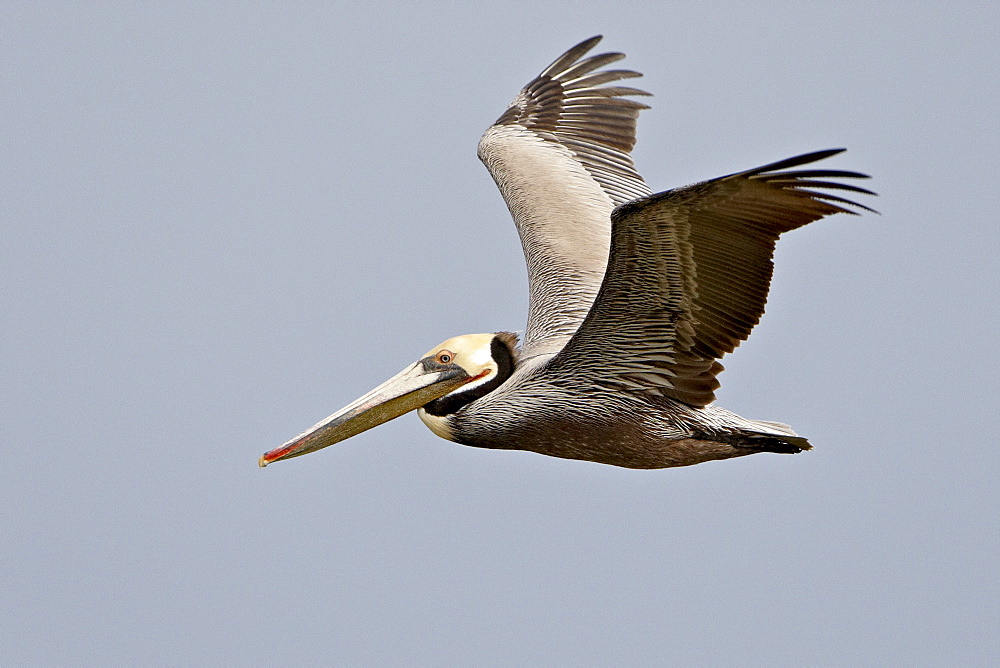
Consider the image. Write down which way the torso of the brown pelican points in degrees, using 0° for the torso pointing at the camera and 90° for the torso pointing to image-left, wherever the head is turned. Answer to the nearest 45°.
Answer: approximately 90°
